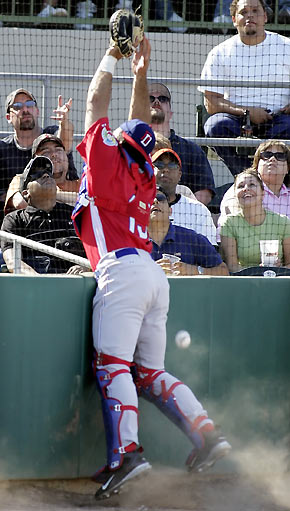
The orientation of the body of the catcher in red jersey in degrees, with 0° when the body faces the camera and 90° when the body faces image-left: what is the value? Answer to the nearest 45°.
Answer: approximately 135°

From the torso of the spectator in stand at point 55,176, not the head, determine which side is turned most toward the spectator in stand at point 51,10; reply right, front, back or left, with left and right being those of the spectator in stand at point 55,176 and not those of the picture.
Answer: back

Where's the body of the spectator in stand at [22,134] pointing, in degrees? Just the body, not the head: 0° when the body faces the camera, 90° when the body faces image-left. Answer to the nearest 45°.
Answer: approximately 0°

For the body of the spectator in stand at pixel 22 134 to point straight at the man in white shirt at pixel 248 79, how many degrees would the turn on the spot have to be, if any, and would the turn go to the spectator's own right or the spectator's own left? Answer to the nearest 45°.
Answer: approximately 90° to the spectator's own left

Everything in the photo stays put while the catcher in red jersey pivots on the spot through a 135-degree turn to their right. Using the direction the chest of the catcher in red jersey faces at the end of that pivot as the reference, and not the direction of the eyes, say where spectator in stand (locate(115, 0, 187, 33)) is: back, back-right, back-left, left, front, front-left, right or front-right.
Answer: left

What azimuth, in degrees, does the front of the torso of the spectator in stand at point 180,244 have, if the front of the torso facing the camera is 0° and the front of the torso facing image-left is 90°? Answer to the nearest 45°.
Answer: approximately 45°

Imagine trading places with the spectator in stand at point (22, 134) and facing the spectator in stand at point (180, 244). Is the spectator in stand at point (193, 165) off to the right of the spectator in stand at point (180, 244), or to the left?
left

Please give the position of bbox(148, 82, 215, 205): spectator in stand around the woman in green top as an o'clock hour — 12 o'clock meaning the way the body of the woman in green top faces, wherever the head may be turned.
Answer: The spectator in stand is roughly at 5 o'clock from the woman in green top.

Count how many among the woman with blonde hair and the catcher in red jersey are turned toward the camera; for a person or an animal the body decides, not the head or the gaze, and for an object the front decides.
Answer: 1

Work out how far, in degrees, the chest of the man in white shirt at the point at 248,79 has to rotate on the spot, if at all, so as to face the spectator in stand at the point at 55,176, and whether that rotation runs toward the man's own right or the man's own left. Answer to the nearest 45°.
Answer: approximately 45° to the man's own right
